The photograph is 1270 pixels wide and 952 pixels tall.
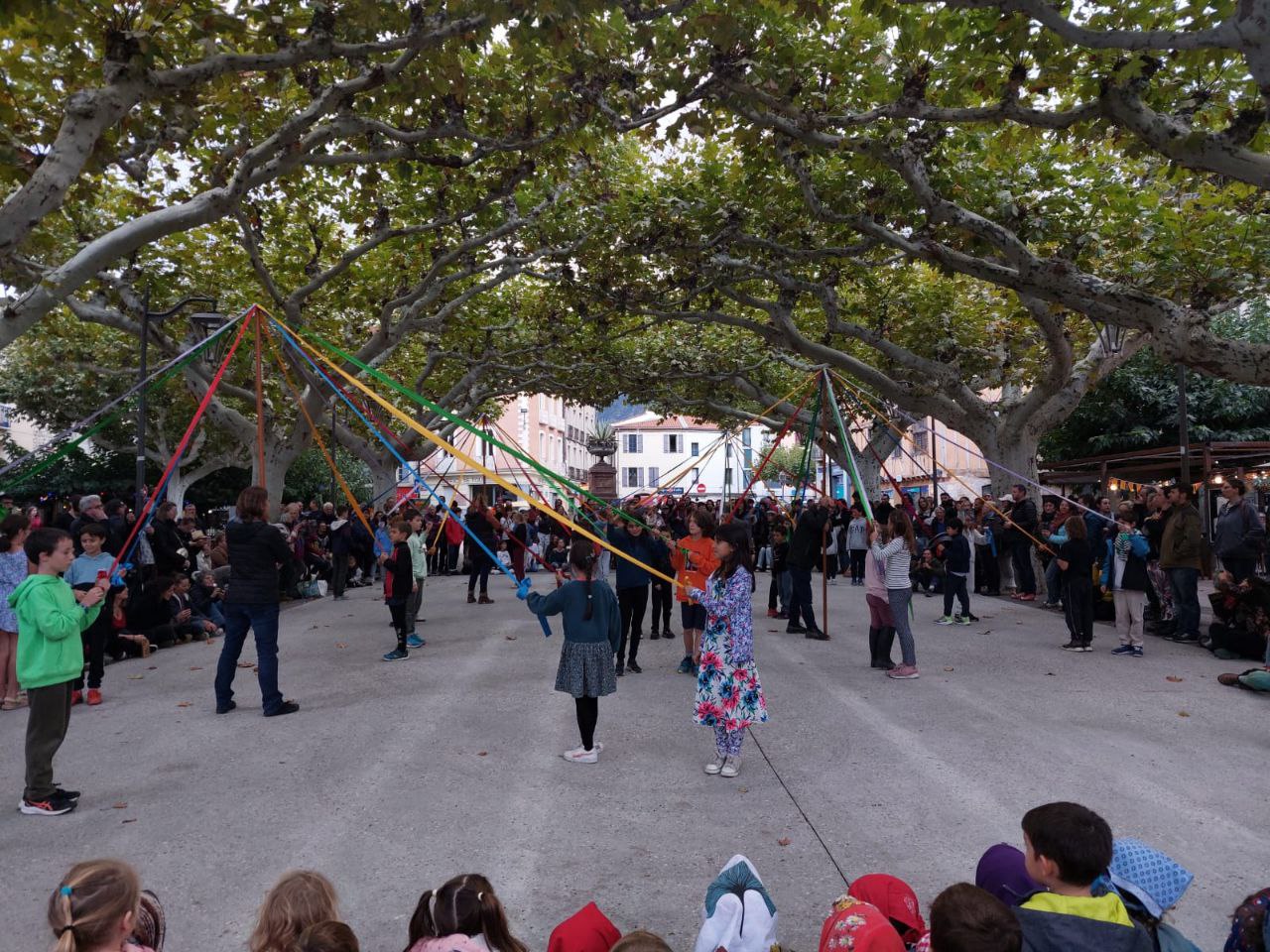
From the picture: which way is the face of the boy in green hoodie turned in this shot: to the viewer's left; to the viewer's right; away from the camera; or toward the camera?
to the viewer's right

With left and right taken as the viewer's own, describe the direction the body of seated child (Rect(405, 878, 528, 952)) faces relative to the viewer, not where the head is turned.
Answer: facing away from the viewer

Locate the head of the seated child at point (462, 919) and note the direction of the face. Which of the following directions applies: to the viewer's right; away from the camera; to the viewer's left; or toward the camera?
away from the camera

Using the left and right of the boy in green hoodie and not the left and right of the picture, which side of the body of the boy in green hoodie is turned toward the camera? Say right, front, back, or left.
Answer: right

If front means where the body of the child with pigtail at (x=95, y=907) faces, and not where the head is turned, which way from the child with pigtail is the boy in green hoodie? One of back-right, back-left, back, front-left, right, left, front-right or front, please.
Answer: front-left

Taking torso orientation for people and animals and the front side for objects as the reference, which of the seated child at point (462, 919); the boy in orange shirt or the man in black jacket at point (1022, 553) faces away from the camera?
the seated child

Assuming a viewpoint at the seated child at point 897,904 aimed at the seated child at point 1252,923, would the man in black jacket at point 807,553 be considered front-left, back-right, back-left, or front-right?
back-left

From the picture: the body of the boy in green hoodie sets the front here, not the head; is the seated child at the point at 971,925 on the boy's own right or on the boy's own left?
on the boy's own right

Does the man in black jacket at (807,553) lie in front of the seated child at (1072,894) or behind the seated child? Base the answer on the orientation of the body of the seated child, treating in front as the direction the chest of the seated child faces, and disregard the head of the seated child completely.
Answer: in front

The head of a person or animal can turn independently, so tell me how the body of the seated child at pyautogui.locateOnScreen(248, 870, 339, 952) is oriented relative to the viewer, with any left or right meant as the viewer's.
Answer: facing away from the viewer and to the right of the viewer

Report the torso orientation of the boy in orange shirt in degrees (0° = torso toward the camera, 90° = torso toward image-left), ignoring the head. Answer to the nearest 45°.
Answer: approximately 45°

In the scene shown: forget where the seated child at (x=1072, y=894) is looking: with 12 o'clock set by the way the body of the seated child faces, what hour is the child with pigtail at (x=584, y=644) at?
The child with pigtail is roughly at 12 o'clock from the seated child.

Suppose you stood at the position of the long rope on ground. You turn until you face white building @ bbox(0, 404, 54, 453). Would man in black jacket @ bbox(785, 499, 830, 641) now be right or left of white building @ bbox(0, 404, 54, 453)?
right

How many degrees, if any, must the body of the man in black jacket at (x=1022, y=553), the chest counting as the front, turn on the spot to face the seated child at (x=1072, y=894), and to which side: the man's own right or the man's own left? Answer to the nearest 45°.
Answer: approximately 90° to the man's own left

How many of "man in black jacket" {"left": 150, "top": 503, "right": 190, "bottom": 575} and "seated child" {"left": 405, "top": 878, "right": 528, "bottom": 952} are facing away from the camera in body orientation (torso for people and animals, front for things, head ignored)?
1

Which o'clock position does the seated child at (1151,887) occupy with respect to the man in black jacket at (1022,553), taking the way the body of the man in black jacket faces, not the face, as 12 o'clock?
The seated child is roughly at 9 o'clock from the man in black jacket.
